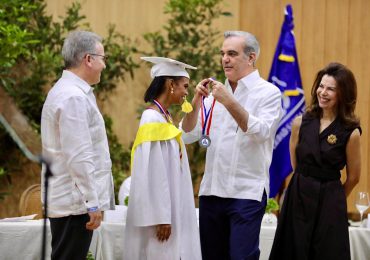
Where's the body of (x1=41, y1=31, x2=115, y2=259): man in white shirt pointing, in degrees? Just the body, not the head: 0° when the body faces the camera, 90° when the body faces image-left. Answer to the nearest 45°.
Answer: approximately 270°

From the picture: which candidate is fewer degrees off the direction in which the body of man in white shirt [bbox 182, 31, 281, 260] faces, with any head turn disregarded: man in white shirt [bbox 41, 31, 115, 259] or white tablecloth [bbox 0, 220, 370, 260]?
the man in white shirt

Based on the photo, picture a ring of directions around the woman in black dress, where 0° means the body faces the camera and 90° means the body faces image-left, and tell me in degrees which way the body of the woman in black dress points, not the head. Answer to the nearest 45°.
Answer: approximately 45°

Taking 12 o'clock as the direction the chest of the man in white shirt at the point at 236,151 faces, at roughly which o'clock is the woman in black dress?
The woman in black dress is roughly at 7 o'clock from the man in white shirt.

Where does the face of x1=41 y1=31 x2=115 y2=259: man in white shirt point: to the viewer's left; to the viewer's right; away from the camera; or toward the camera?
to the viewer's right

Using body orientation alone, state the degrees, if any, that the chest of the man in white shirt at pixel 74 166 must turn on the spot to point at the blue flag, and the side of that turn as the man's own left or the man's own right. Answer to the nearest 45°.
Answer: approximately 45° to the man's own left
